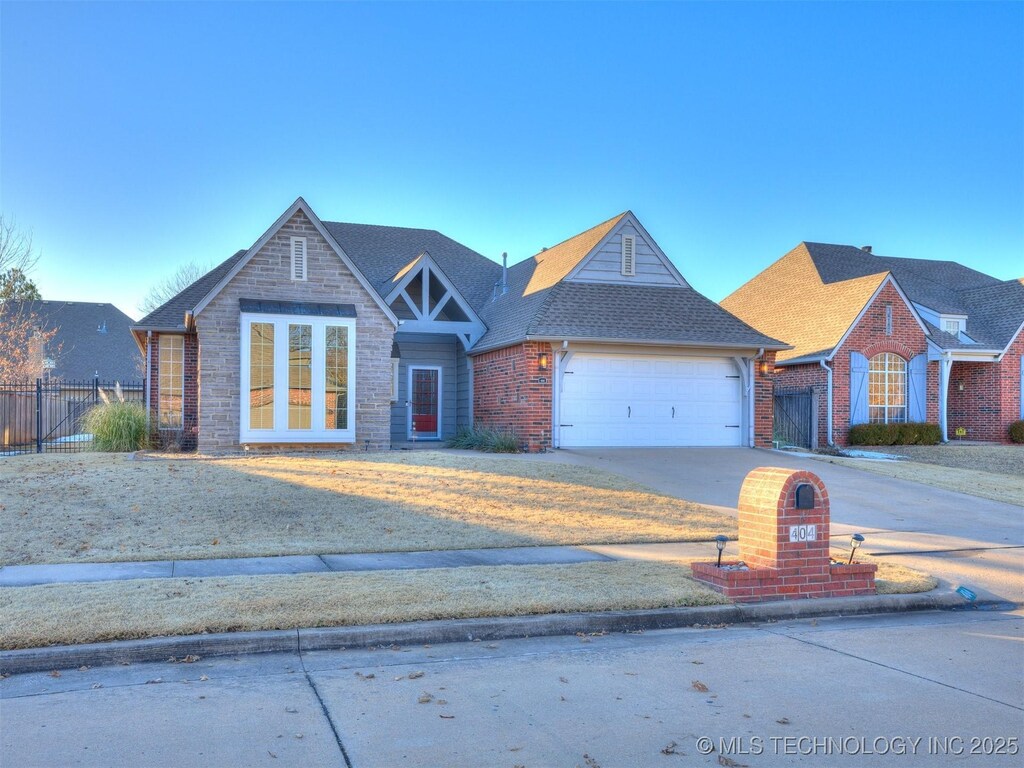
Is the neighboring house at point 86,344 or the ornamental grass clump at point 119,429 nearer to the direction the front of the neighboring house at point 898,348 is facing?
the ornamental grass clump

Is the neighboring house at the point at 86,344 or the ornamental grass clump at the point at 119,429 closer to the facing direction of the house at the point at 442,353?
the ornamental grass clump

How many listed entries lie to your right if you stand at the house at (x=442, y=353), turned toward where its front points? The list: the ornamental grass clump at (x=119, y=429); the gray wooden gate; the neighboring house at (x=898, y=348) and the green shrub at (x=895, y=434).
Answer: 1

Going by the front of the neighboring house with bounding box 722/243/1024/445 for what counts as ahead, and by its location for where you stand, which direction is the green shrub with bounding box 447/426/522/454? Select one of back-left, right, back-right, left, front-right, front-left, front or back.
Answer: front-right

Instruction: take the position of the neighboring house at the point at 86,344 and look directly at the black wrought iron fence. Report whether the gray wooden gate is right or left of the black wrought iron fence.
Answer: left

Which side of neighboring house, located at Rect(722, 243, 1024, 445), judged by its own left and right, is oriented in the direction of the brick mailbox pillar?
front

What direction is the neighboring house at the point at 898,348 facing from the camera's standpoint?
toward the camera

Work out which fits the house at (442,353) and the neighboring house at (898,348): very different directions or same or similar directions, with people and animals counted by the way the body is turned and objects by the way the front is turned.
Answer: same or similar directions

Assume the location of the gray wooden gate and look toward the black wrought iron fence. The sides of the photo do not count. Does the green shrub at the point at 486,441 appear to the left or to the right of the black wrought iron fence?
left

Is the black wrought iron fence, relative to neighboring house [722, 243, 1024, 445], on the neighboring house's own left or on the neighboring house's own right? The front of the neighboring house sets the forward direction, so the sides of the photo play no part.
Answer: on the neighboring house's own right

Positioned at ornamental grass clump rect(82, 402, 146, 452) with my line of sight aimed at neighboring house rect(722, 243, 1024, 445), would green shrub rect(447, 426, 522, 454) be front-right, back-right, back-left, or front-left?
front-right

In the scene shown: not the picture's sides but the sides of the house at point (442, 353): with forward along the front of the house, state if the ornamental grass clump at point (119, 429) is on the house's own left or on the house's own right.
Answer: on the house's own right

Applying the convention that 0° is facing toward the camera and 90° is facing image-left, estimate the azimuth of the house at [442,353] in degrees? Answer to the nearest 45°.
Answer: approximately 0°

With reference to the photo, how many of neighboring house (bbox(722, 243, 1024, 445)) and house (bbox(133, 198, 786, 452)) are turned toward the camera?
2

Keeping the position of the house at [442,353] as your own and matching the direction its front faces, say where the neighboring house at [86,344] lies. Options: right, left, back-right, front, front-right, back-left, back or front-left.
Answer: back-right
